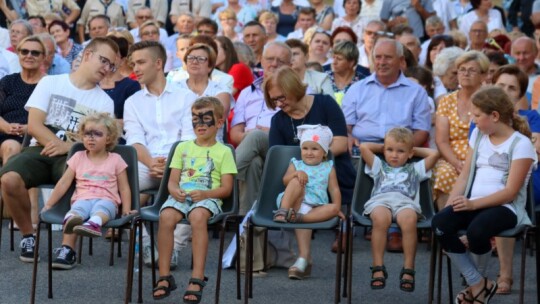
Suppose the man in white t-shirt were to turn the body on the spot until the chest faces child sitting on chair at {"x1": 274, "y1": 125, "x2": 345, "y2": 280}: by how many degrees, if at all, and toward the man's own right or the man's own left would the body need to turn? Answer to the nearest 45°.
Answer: approximately 45° to the man's own left

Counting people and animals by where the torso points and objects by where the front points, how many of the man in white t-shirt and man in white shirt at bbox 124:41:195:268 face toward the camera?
2

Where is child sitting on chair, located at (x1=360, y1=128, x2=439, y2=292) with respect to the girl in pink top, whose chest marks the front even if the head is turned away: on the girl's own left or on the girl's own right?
on the girl's own left

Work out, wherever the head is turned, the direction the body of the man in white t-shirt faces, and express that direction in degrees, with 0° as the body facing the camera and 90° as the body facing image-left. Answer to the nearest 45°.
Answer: approximately 0°

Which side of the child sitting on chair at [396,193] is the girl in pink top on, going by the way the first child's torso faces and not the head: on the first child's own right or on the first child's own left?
on the first child's own right

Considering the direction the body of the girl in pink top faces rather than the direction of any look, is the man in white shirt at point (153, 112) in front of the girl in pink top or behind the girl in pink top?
behind

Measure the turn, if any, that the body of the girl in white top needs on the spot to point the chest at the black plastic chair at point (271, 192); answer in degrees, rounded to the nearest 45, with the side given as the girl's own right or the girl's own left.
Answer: approximately 45° to the girl's own right

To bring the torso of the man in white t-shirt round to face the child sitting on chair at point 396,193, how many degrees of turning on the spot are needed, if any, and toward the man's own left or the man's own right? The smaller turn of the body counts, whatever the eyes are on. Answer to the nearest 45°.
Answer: approximately 45° to the man's own left

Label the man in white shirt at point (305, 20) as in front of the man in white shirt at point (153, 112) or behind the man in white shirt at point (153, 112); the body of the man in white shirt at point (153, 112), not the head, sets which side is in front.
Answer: behind
